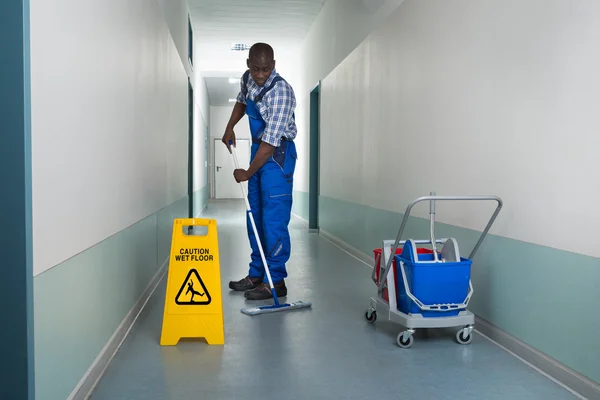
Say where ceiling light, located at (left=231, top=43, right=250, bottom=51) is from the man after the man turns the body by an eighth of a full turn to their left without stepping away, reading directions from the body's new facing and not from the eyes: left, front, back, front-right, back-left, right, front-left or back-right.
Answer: back

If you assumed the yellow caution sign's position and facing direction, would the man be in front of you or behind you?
behind

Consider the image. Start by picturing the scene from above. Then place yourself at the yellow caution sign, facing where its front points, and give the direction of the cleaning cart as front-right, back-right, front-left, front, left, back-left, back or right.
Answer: left

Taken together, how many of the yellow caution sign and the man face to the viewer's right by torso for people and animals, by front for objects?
0

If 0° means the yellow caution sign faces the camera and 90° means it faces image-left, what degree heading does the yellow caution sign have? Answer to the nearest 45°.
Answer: approximately 0°

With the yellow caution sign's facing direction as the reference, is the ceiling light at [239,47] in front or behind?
behind

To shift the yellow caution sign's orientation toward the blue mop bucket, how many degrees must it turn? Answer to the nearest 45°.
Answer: approximately 90° to its left

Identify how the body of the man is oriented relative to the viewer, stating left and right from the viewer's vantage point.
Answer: facing the viewer and to the left of the viewer

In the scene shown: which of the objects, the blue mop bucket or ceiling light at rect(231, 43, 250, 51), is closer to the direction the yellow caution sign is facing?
the blue mop bucket

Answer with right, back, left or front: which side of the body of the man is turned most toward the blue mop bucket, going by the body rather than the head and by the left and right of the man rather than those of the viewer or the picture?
left
